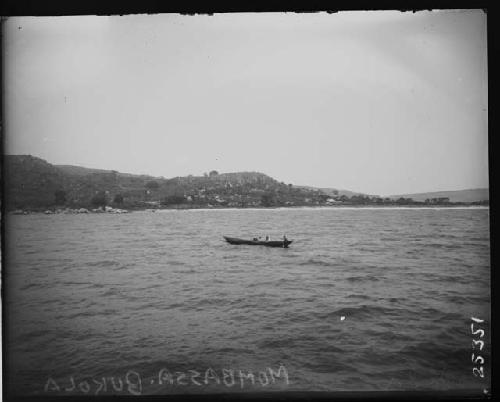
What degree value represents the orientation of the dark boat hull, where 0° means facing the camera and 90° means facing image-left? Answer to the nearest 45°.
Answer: approximately 90°

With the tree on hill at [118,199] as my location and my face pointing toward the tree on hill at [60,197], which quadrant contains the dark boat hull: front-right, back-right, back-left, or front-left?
back-left
